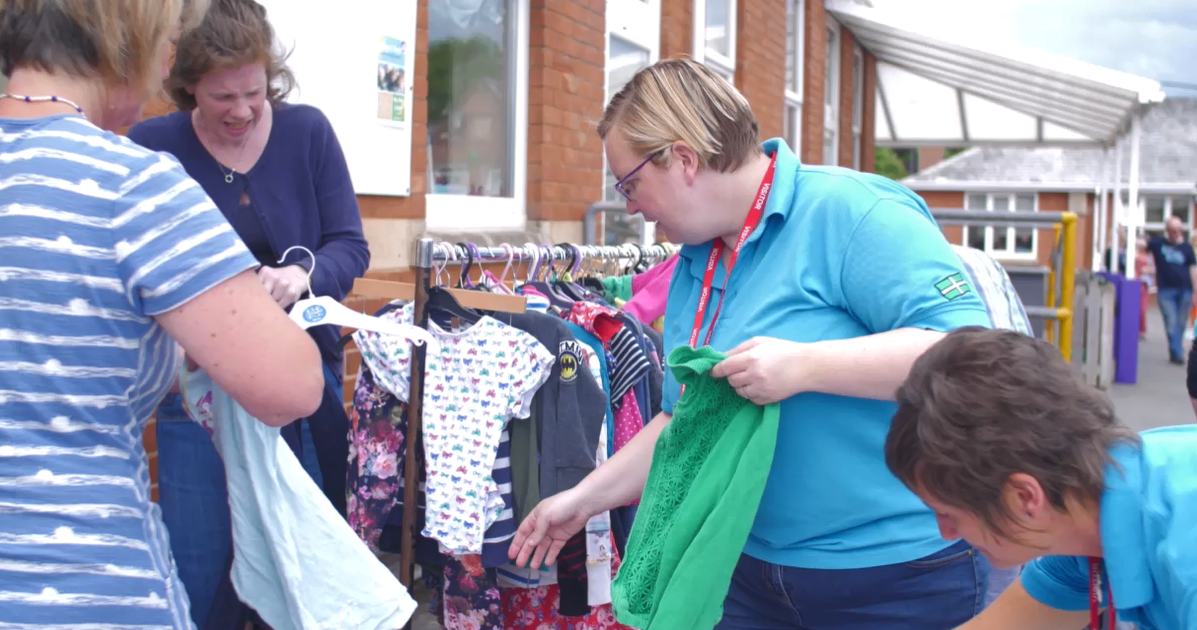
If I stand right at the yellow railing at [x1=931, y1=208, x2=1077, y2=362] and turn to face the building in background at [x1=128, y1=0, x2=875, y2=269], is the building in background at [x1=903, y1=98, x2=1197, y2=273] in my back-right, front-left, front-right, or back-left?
back-right

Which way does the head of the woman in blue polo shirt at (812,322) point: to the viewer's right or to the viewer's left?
to the viewer's left

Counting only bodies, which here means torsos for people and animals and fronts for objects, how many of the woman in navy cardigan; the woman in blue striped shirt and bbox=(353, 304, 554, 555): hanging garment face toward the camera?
2

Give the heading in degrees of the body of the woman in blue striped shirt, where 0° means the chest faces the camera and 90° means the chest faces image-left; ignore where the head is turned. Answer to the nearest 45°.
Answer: approximately 225°

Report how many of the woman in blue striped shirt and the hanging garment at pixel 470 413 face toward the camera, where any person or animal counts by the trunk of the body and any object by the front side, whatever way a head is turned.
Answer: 1

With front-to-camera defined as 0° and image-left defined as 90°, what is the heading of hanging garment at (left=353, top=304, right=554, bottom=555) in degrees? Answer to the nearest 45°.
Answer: approximately 0°
